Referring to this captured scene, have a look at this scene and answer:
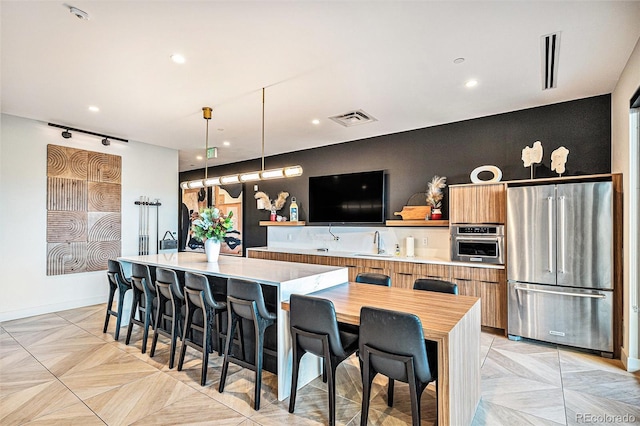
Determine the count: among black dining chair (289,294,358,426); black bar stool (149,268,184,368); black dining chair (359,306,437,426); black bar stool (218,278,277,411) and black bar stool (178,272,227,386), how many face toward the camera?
0

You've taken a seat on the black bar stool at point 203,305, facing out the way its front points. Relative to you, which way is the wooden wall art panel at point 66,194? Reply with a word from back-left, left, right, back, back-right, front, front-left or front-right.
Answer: left

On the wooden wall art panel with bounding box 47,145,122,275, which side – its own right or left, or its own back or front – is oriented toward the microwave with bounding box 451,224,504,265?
front

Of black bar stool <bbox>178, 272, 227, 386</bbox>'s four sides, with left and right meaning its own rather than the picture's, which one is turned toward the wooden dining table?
right

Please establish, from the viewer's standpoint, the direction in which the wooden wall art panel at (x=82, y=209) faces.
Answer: facing the viewer and to the right of the viewer

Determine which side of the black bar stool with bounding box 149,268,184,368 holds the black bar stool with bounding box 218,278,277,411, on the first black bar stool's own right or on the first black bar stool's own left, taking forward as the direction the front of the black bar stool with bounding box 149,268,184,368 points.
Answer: on the first black bar stool's own right

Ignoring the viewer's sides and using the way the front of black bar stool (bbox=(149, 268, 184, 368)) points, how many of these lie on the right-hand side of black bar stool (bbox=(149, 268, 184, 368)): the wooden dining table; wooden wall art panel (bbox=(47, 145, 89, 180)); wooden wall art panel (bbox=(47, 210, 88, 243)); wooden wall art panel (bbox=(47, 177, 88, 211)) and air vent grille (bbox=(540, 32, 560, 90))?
2

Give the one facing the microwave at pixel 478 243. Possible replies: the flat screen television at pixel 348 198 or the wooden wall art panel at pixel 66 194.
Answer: the wooden wall art panel

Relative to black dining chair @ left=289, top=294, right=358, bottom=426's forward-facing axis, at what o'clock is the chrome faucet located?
The chrome faucet is roughly at 11 o'clock from the black dining chair.

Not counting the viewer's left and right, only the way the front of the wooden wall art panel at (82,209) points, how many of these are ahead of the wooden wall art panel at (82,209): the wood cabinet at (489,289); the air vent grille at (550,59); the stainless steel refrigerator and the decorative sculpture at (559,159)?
4

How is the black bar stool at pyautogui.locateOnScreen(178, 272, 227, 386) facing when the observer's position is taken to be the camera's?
facing away from the viewer and to the right of the viewer

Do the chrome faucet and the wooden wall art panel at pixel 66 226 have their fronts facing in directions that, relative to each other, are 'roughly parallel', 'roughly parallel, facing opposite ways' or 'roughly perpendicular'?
roughly perpendicular

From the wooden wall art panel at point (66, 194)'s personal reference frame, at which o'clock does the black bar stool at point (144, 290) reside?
The black bar stool is roughly at 1 o'clock from the wooden wall art panel.

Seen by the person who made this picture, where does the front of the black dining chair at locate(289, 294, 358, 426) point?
facing away from the viewer and to the right of the viewer

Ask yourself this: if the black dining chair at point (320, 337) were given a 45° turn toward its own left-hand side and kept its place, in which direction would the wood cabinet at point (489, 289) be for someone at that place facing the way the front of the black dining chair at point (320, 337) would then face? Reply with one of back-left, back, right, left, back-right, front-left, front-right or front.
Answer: front-right

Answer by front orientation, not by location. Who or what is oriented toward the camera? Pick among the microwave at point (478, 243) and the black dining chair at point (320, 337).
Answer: the microwave

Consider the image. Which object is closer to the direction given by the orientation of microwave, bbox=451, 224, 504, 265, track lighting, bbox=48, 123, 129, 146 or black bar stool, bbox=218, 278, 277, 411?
the black bar stool

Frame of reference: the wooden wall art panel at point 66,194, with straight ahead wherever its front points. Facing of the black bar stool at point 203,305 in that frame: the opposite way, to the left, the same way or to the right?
to the left

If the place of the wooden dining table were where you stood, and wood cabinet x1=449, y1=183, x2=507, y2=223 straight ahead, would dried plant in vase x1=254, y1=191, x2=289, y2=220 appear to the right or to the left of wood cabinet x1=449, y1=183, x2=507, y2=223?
left

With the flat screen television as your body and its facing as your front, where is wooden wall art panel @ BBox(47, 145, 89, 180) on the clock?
The wooden wall art panel is roughly at 1 o'clock from the flat screen television.

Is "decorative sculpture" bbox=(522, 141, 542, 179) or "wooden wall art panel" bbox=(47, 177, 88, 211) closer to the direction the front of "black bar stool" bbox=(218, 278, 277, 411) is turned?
the decorative sculpture

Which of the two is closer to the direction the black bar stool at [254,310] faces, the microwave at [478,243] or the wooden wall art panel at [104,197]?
the microwave
